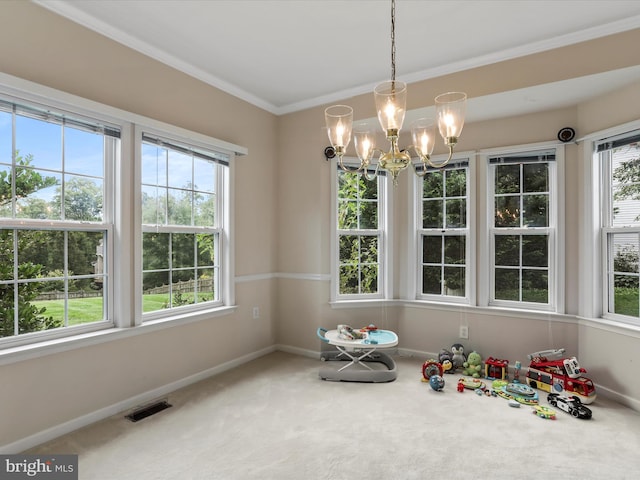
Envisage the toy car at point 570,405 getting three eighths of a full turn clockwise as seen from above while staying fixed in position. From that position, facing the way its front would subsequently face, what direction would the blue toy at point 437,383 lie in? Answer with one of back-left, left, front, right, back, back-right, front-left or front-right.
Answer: front

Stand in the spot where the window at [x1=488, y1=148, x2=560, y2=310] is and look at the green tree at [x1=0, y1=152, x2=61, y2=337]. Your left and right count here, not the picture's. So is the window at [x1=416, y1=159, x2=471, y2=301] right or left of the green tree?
right

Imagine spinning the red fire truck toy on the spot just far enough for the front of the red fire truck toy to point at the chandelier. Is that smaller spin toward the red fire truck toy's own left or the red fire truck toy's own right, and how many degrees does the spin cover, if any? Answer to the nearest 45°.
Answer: approximately 45° to the red fire truck toy's own right

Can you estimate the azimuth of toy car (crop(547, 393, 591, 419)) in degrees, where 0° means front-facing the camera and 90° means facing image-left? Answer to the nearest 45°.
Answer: approximately 315°

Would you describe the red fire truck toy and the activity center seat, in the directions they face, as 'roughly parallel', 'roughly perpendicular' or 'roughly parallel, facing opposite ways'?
roughly perpendicular
